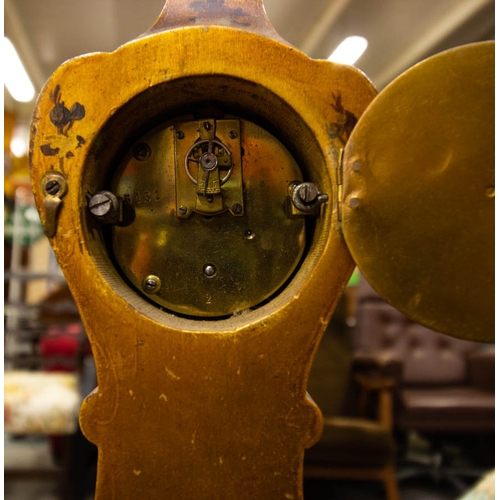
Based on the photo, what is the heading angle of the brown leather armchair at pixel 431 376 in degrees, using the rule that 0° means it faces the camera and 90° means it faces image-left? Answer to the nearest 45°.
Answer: approximately 0°

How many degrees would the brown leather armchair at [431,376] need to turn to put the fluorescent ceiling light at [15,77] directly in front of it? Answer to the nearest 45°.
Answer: approximately 90° to its right

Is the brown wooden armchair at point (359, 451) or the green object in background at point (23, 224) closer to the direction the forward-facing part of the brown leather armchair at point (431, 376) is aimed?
the brown wooden armchair

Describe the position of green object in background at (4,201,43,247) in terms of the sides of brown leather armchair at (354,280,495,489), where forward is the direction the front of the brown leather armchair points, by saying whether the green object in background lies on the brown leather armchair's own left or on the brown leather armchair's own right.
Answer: on the brown leather armchair's own right
